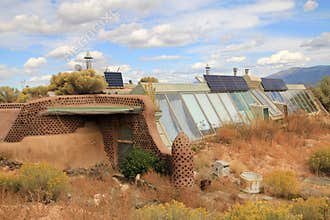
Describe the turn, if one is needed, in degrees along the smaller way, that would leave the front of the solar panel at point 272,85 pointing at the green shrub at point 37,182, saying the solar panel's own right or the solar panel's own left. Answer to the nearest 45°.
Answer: approximately 45° to the solar panel's own right

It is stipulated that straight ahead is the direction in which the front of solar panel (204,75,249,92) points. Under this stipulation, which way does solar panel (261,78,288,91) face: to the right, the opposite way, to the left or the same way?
the same way

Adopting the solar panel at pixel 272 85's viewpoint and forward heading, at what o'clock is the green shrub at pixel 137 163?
The green shrub is roughly at 2 o'clock from the solar panel.

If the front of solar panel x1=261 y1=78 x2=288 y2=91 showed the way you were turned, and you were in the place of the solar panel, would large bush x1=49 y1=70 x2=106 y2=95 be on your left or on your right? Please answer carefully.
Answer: on your right

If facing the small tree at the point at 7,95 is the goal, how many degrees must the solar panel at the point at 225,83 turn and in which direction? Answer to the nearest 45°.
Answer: approximately 135° to its right

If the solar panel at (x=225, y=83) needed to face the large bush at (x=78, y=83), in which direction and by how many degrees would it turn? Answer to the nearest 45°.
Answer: approximately 90° to its right

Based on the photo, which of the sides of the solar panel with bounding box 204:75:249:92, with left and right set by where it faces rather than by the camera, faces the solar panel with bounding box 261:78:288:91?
left

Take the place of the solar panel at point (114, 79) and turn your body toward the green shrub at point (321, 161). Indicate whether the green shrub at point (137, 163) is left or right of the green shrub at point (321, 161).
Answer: right

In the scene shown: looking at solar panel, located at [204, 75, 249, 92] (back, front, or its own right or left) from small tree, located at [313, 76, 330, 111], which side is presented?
left

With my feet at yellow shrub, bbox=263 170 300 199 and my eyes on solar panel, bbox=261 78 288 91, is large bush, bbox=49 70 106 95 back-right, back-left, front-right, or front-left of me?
front-left

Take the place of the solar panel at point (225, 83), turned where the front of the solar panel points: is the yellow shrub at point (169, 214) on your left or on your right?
on your right

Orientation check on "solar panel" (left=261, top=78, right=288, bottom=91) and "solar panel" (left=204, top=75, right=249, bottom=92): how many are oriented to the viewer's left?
0

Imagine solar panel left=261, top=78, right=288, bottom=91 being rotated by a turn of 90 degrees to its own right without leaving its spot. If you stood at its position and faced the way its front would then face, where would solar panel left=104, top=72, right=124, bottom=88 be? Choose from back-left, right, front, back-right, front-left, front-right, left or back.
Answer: front

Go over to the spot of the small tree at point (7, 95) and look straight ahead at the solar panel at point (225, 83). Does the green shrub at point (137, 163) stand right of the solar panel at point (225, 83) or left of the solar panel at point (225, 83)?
right

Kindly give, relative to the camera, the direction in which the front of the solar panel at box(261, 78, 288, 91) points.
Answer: facing the viewer and to the right of the viewer

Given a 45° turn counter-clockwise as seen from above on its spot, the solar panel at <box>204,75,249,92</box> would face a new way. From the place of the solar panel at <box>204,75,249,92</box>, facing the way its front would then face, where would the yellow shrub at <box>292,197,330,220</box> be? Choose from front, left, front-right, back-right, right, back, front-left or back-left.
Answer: right
